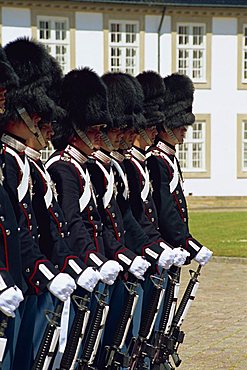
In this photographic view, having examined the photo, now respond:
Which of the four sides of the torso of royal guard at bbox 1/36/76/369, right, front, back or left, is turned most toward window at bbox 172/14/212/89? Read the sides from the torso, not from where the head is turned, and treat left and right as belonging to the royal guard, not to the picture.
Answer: left

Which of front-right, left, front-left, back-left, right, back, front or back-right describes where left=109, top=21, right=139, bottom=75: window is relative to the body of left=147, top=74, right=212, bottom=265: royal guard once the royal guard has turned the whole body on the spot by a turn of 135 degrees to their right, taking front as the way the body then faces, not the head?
back-right

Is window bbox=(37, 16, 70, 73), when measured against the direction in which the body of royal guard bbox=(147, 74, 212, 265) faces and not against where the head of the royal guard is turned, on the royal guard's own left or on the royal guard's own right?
on the royal guard's own left

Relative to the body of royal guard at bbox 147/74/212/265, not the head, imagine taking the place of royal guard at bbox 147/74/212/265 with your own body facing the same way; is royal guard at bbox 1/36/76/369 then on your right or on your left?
on your right

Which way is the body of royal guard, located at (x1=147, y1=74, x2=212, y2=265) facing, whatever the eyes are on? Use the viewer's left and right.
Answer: facing to the right of the viewer

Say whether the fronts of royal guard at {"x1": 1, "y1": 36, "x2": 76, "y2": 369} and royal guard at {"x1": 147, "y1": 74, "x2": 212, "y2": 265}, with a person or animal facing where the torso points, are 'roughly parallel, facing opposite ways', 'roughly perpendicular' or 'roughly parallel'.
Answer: roughly parallel
